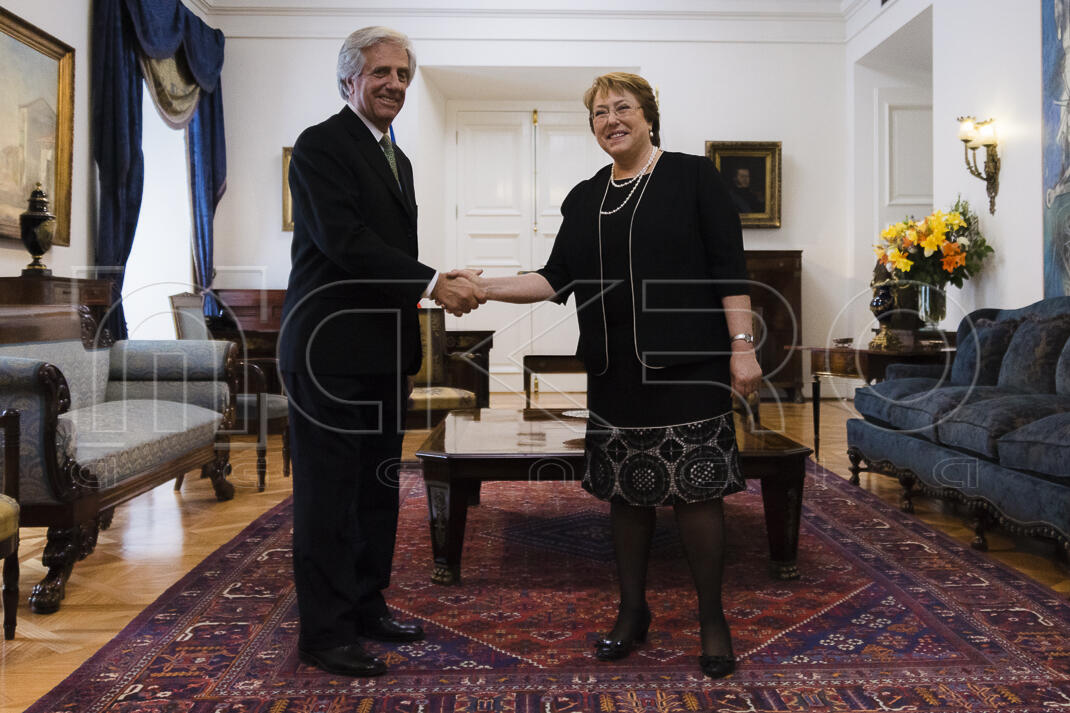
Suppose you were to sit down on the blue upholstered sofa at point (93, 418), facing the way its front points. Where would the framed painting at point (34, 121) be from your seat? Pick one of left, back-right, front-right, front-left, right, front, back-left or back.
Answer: back-left

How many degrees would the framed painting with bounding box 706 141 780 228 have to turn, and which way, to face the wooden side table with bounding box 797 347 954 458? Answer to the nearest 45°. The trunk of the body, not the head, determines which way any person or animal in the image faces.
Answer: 0° — it already faces it

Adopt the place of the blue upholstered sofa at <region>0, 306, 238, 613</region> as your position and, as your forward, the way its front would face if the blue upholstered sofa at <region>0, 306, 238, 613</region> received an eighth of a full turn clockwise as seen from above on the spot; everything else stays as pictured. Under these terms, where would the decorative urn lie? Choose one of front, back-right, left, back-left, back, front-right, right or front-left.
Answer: back

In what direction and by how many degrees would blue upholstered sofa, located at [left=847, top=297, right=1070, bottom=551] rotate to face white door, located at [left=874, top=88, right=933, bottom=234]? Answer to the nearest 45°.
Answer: approximately 135° to its right

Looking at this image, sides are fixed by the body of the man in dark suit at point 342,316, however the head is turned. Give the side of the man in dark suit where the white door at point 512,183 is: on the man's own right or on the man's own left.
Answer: on the man's own left

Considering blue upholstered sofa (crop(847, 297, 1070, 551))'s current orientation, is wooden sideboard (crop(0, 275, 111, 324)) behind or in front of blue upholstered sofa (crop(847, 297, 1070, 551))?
in front

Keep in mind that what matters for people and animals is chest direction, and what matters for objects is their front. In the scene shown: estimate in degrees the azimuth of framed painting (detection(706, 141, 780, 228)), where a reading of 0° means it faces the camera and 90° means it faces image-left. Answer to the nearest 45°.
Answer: approximately 0°

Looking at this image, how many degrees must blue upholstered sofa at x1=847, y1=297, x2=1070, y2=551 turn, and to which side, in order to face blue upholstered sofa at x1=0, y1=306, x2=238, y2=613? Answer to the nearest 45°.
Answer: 0° — it already faces it
